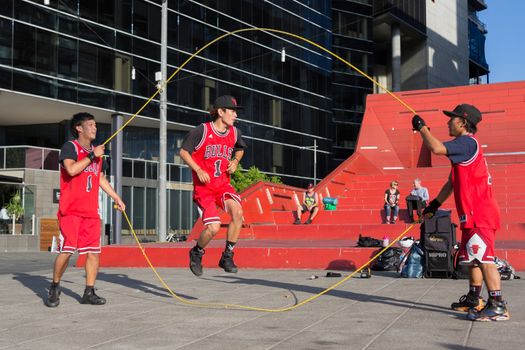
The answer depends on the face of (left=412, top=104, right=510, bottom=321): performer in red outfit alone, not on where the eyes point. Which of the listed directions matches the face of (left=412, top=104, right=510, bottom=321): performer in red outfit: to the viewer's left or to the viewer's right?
to the viewer's left

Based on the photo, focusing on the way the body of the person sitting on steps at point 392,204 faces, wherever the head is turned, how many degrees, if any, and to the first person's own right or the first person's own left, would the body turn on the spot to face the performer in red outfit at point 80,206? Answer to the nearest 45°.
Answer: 0° — they already face them

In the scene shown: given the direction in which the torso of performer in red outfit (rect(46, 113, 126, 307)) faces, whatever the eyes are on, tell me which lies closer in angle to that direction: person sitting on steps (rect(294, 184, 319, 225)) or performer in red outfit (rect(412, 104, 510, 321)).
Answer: the performer in red outfit

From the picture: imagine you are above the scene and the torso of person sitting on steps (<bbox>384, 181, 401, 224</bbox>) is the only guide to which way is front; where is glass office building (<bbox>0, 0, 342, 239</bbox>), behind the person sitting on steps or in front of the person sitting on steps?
behind

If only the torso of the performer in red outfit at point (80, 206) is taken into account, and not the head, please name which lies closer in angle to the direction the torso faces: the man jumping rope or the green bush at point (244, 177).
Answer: the man jumping rope

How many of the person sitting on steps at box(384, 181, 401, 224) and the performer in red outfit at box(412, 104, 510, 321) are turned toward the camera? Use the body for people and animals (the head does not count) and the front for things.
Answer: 1

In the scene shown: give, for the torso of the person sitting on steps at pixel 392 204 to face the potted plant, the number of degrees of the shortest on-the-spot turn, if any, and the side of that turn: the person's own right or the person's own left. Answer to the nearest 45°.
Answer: approximately 135° to the person's own right

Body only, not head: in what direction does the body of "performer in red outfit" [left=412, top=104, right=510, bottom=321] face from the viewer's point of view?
to the viewer's left

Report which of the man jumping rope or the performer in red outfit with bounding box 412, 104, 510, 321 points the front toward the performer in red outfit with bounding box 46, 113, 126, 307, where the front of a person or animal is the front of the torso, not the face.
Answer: the performer in red outfit with bounding box 412, 104, 510, 321

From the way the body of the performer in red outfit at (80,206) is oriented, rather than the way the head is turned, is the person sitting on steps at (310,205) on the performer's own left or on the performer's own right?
on the performer's own left
